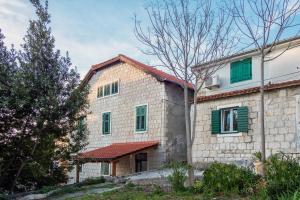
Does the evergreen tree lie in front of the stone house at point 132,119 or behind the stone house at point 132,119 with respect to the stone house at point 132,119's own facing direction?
in front

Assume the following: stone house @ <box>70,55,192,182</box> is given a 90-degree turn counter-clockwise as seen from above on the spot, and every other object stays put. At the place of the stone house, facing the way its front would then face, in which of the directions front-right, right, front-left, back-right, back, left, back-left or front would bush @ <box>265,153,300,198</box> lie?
front-right

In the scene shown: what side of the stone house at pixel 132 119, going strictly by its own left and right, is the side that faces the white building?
left

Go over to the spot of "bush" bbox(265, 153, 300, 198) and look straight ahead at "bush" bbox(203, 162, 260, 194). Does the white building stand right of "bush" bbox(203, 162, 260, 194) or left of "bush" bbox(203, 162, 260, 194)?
right

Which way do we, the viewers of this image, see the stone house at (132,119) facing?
facing the viewer and to the left of the viewer

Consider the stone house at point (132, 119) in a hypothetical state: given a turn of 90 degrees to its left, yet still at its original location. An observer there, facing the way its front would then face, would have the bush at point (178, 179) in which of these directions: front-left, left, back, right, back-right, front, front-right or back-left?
front-right

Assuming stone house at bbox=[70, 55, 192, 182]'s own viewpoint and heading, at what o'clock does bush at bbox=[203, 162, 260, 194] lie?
The bush is roughly at 10 o'clock from the stone house.

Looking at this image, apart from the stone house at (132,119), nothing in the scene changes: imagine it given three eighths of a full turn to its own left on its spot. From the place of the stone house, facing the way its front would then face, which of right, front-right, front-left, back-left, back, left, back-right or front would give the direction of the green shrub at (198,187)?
right
